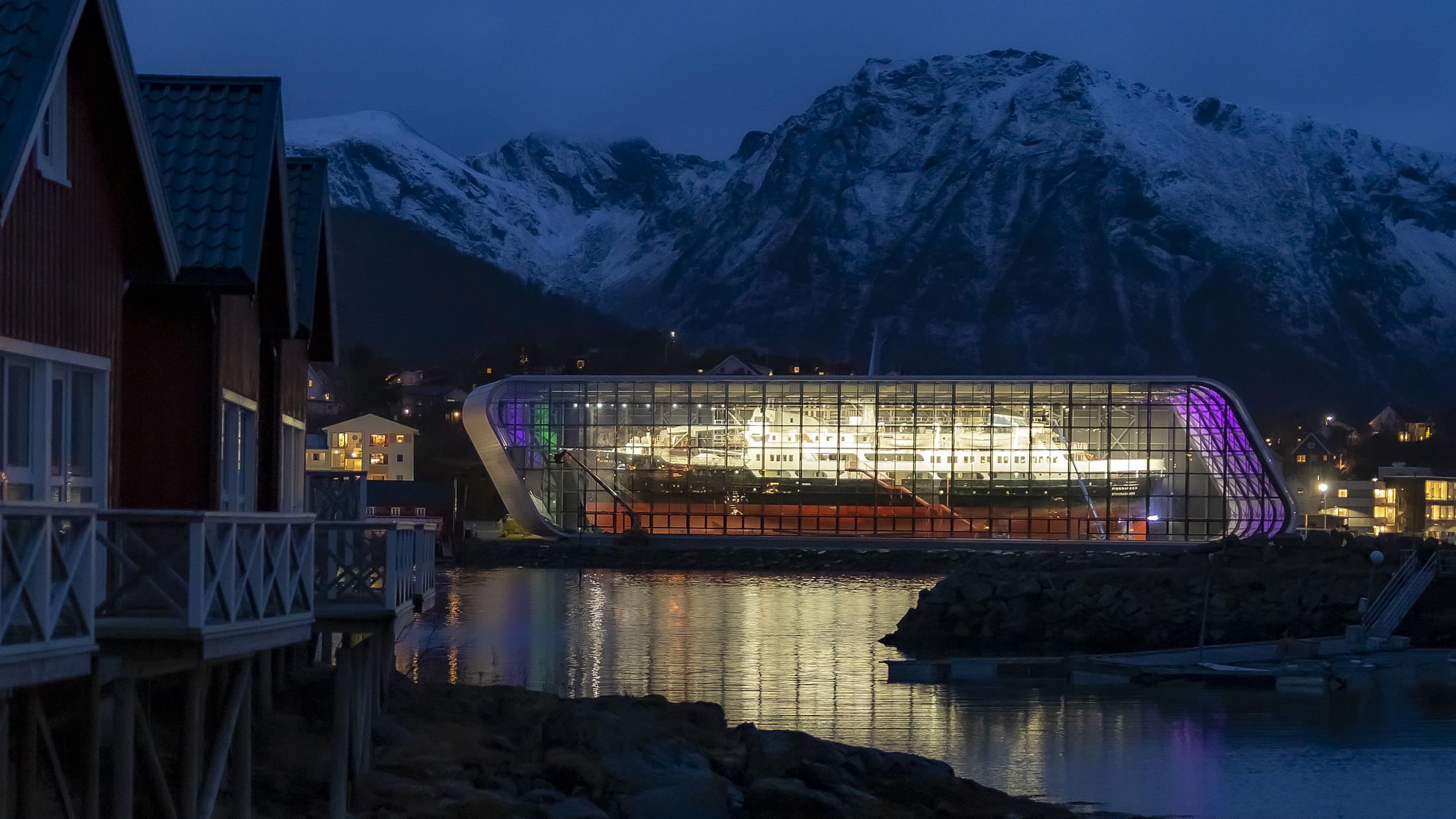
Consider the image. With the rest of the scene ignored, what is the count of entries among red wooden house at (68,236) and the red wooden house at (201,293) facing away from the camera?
0

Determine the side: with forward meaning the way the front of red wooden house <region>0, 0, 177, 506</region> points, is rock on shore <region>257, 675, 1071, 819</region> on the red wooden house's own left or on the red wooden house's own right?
on the red wooden house's own left

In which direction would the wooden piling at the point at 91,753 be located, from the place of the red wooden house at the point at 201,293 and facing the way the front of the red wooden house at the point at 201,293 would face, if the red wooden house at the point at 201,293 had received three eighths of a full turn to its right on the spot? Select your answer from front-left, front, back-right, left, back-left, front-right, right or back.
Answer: front-left

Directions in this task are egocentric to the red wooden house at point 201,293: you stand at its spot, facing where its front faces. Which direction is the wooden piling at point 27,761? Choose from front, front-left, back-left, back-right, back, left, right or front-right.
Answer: right

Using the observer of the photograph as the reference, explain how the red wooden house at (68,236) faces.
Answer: facing the viewer and to the right of the viewer

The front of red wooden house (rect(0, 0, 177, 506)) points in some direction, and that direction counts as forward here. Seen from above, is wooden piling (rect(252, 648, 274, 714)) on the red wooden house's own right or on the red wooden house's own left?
on the red wooden house's own left

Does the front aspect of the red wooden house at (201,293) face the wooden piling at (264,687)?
no

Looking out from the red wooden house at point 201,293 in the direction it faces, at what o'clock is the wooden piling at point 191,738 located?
The wooden piling is roughly at 3 o'clock from the red wooden house.

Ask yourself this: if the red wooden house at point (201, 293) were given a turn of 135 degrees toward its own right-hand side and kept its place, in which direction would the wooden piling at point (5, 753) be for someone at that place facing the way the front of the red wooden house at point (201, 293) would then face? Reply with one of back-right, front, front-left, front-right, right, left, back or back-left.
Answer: front-left

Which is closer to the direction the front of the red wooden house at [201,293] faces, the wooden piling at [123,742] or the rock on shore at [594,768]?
the rock on shore

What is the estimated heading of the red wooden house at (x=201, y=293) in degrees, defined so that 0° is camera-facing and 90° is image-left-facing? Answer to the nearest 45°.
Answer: approximately 270°

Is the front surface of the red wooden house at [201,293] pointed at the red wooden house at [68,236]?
no

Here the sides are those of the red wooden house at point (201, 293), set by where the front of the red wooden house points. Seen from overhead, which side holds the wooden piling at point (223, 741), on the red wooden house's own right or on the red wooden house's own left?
on the red wooden house's own right

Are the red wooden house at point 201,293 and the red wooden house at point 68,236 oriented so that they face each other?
no
